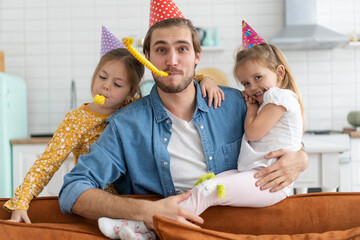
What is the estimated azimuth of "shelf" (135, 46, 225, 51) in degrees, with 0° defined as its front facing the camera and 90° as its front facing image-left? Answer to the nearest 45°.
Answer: approximately 0°

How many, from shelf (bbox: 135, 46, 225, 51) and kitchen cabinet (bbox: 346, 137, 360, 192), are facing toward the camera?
2

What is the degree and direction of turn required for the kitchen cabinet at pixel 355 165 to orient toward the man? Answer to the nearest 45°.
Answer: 0° — it already faces them

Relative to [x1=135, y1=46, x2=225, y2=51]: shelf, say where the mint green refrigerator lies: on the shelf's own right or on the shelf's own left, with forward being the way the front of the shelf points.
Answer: on the shelf's own right

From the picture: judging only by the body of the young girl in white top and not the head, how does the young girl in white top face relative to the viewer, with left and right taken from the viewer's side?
facing to the left of the viewer
